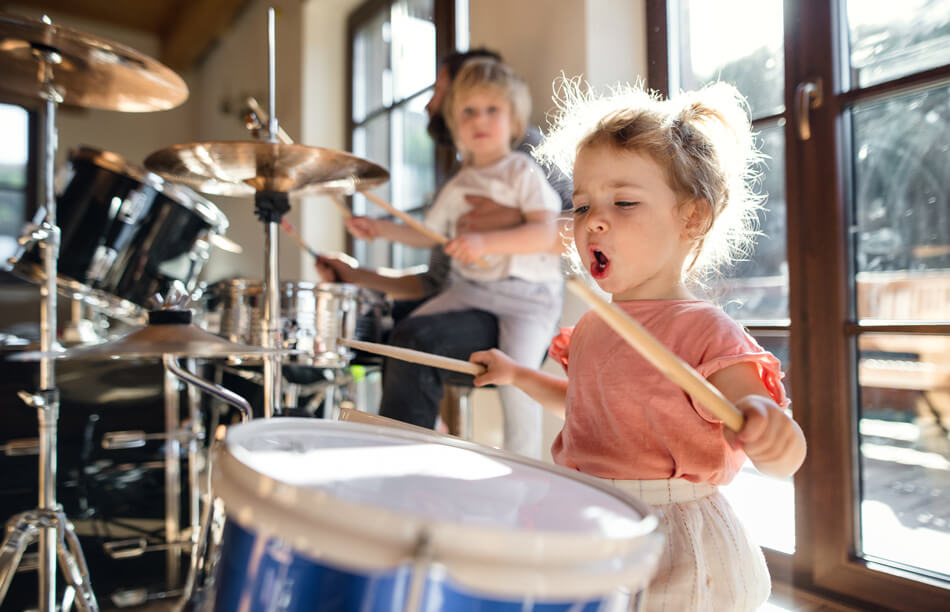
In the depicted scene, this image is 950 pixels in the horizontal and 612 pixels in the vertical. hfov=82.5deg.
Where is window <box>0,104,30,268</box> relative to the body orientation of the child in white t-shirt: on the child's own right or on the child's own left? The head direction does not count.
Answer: on the child's own right

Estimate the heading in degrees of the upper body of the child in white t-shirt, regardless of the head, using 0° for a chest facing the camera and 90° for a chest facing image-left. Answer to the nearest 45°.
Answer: approximately 45°

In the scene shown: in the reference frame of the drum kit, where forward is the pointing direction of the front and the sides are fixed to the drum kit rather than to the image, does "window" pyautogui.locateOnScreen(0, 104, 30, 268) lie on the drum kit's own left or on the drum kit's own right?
on the drum kit's own right

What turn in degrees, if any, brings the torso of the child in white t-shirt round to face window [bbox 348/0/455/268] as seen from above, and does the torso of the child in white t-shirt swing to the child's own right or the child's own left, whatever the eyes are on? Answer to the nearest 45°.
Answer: approximately 135° to the child's own right

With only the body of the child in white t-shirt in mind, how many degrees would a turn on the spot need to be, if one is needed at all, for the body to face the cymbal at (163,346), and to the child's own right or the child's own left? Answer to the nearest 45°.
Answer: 0° — they already face it

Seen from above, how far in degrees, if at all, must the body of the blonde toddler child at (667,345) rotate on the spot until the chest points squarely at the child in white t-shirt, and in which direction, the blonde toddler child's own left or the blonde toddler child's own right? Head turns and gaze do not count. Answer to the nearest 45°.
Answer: approximately 90° to the blonde toddler child's own right

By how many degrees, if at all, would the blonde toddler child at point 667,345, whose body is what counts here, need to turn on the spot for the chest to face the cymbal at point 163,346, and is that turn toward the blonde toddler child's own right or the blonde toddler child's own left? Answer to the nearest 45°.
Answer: approximately 45° to the blonde toddler child's own right
